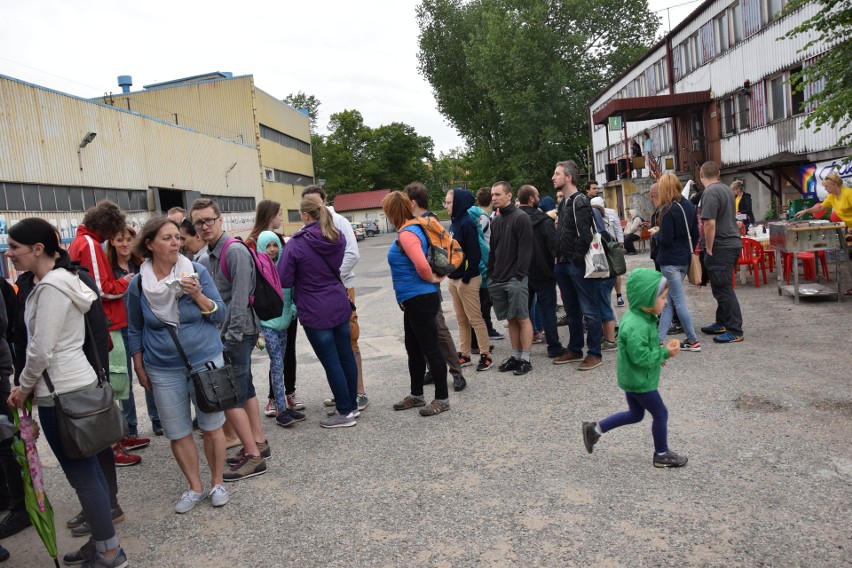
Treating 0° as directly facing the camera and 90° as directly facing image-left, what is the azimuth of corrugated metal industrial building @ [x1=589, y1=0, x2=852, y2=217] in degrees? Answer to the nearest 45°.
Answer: approximately 45°

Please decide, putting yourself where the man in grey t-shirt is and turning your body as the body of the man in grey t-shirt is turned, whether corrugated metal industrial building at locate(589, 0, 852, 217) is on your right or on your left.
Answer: on your right

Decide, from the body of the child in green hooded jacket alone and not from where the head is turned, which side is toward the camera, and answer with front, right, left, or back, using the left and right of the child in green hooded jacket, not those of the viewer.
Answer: right

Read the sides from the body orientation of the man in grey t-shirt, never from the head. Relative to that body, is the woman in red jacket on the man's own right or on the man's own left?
on the man's own left

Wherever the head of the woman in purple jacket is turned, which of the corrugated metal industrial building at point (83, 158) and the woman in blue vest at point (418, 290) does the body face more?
the corrugated metal industrial building

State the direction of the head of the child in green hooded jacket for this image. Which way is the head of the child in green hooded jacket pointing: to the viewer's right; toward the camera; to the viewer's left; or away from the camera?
to the viewer's right

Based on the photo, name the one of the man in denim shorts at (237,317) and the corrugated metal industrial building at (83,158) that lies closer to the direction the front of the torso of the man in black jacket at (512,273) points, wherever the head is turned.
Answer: the man in denim shorts

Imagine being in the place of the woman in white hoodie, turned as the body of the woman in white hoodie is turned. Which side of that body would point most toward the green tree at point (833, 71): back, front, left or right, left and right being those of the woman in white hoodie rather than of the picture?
back

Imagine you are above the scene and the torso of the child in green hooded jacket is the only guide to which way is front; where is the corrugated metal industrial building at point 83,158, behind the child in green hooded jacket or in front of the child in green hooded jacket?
behind

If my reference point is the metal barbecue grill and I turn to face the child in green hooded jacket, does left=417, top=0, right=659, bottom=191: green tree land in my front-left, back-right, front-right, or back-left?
back-right

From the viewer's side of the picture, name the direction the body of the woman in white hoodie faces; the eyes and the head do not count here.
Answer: to the viewer's left

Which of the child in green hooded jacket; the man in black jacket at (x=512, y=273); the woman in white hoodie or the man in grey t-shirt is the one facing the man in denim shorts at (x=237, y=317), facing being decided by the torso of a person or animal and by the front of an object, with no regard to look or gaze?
the man in black jacket

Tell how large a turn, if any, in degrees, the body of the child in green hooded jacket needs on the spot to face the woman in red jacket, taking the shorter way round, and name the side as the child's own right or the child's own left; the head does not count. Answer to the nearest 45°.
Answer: approximately 180°

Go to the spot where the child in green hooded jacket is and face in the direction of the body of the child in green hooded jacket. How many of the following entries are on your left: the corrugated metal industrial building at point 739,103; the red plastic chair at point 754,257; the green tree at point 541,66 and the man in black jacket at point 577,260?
4

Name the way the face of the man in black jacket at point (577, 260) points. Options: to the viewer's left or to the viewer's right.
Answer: to the viewer's left

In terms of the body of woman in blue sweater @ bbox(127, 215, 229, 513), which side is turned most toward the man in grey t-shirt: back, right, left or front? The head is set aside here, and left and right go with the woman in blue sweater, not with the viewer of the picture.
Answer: left

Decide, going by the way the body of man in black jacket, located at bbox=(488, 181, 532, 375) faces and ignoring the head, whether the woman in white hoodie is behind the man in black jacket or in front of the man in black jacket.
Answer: in front

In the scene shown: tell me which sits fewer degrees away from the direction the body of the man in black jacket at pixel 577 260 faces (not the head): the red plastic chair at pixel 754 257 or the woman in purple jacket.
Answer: the woman in purple jacket
